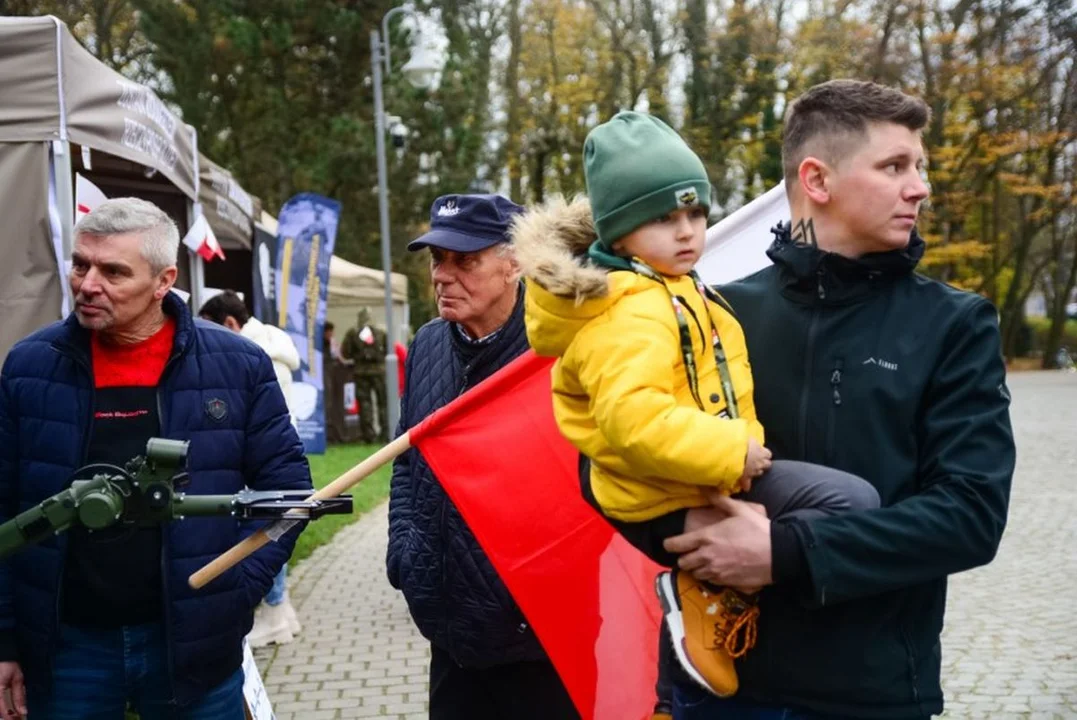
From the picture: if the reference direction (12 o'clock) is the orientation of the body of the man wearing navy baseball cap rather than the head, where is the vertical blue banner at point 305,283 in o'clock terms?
The vertical blue banner is roughly at 4 o'clock from the man wearing navy baseball cap.

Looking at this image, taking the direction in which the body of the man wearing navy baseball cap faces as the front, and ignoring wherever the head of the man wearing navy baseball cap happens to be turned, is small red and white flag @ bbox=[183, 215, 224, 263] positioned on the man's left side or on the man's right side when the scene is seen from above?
on the man's right side

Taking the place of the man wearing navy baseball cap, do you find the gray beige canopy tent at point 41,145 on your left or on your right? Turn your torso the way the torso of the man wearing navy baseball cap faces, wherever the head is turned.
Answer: on your right

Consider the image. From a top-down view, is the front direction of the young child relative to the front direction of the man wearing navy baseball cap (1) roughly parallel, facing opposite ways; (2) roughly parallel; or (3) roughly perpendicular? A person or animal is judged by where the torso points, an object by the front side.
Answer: roughly perpendicular

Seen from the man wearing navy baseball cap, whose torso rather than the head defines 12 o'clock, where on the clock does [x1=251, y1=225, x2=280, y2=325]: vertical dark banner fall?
The vertical dark banner is roughly at 4 o'clock from the man wearing navy baseball cap.

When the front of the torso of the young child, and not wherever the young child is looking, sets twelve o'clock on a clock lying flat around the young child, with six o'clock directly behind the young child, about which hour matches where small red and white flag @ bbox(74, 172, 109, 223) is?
The small red and white flag is roughly at 6 o'clock from the young child.

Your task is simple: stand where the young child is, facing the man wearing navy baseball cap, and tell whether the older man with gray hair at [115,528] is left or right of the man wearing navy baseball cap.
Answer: left

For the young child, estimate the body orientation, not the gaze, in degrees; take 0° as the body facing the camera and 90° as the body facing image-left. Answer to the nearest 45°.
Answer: approximately 315°

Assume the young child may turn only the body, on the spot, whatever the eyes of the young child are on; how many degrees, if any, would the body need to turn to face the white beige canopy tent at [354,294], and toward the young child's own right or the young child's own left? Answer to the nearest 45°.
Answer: approximately 135° to the young child's own left

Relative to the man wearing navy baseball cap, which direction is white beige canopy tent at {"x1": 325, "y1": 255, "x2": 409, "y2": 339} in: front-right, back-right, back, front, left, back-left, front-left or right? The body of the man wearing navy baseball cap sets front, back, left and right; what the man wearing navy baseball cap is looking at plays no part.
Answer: back-right

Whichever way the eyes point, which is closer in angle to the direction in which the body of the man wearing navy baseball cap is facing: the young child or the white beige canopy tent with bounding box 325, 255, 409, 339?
the young child
